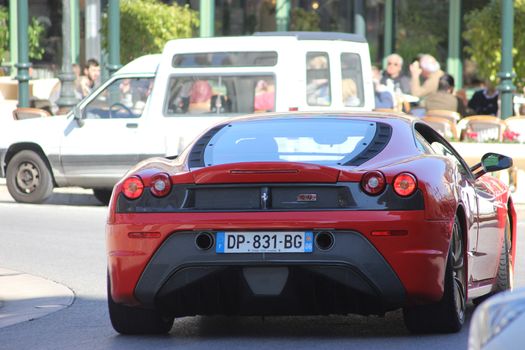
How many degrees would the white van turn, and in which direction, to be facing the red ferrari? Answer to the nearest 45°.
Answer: approximately 135° to its left

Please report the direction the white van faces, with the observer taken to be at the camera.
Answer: facing away from the viewer and to the left of the viewer

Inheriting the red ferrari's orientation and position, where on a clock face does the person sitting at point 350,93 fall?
The person sitting is roughly at 12 o'clock from the red ferrari.

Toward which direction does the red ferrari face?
away from the camera

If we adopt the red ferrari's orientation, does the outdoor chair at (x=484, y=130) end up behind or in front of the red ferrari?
in front

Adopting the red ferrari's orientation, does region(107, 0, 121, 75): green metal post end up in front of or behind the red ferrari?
in front

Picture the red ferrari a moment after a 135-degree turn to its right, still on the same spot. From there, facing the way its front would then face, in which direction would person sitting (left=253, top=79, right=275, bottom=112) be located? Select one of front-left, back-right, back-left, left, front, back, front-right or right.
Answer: back-left

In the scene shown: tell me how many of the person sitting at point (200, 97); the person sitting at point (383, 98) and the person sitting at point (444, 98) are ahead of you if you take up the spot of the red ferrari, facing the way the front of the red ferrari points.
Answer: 3

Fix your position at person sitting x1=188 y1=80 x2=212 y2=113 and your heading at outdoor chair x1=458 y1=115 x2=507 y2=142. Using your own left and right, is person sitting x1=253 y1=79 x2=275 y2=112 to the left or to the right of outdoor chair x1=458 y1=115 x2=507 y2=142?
right

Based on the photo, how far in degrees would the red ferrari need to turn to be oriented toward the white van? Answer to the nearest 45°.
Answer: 0° — it already faces it

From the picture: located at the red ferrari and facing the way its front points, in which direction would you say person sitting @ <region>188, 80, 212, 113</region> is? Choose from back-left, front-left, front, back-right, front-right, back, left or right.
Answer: front

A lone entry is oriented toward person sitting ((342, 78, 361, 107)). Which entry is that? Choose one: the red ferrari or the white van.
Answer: the red ferrari

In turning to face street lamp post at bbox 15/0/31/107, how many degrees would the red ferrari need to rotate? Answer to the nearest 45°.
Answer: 0° — it already faces it

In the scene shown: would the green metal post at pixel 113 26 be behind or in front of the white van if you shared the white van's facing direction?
in front
